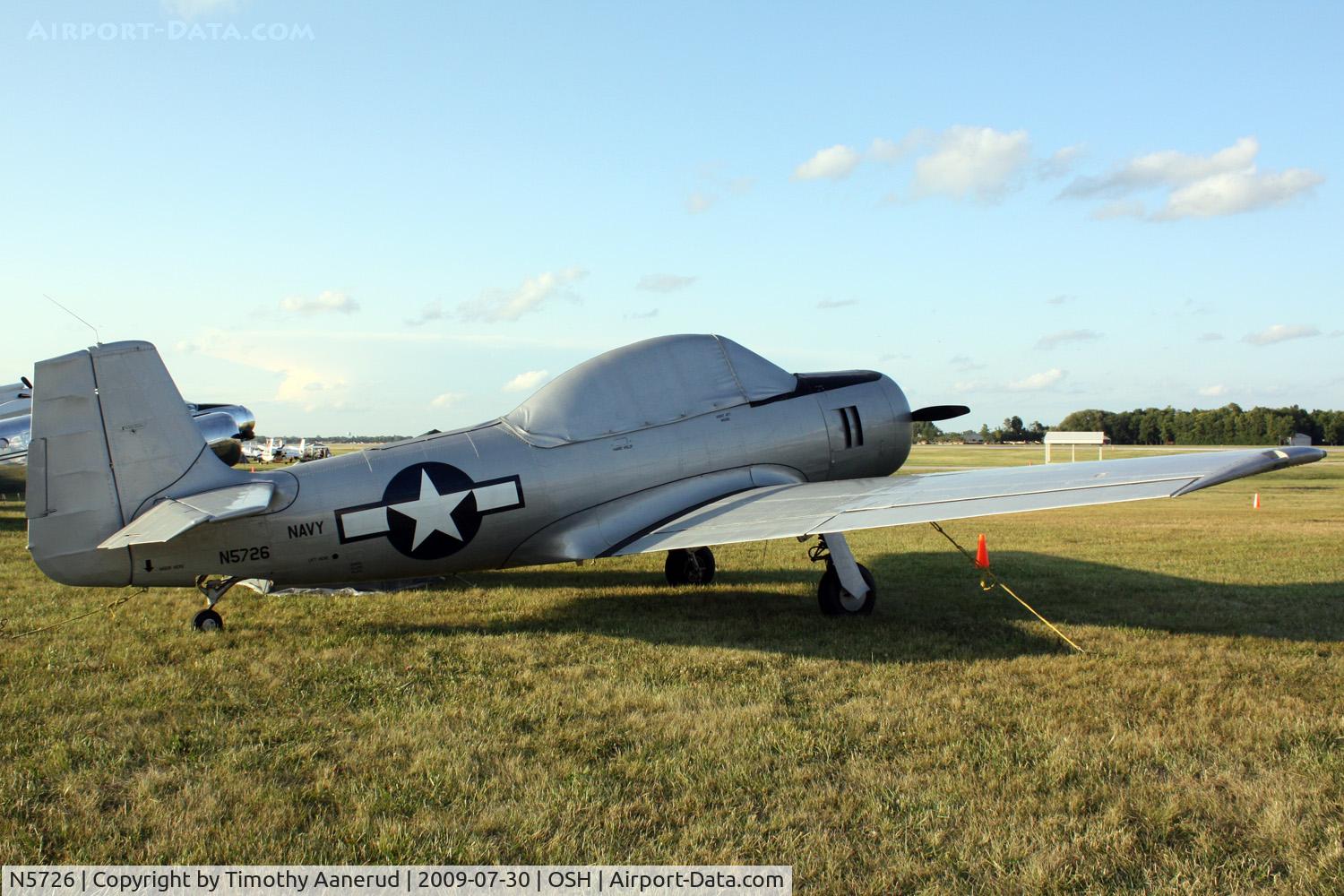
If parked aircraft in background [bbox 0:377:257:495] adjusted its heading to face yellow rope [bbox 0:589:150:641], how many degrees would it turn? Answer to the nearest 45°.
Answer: approximately 90° to its right

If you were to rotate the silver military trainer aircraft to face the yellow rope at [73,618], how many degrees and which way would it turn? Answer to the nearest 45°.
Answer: approximately 135° to its left

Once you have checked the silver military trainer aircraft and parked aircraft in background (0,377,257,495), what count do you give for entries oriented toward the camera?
0

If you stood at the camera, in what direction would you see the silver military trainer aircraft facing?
facing away from the viewer and to the right of the viewer

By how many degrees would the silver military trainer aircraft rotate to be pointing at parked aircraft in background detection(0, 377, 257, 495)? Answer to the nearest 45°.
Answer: approximately 90° to its left

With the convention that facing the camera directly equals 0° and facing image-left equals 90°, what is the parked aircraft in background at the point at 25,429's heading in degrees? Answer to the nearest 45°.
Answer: approximately 270°

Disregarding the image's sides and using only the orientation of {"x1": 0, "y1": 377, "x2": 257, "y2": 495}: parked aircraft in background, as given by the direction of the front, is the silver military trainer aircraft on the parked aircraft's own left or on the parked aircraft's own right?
on the parked aircraft's own right

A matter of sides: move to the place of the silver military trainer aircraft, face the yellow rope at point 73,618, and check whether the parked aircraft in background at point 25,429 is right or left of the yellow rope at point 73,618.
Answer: right
